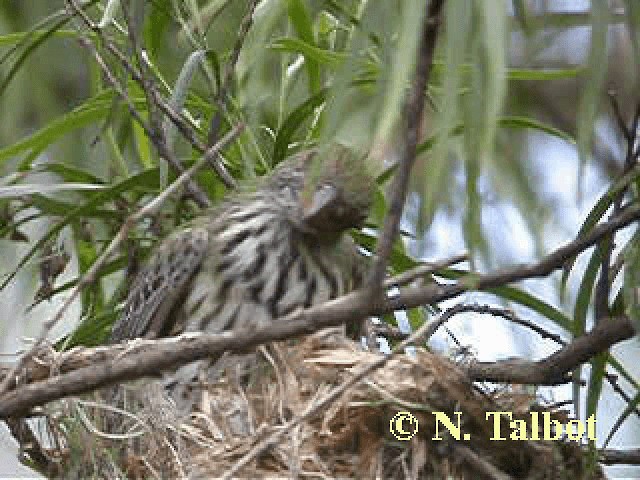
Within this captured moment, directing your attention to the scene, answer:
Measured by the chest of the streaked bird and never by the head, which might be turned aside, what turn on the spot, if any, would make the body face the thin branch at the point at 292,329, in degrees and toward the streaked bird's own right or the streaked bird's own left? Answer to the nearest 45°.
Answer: approximately 45° to the streaked bird's own right

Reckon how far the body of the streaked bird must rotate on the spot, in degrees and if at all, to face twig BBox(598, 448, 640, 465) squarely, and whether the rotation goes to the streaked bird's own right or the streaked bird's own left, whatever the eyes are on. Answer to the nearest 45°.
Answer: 0° — it already faces it

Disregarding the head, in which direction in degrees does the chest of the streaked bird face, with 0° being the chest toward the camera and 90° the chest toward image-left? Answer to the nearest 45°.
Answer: approximately 315°
